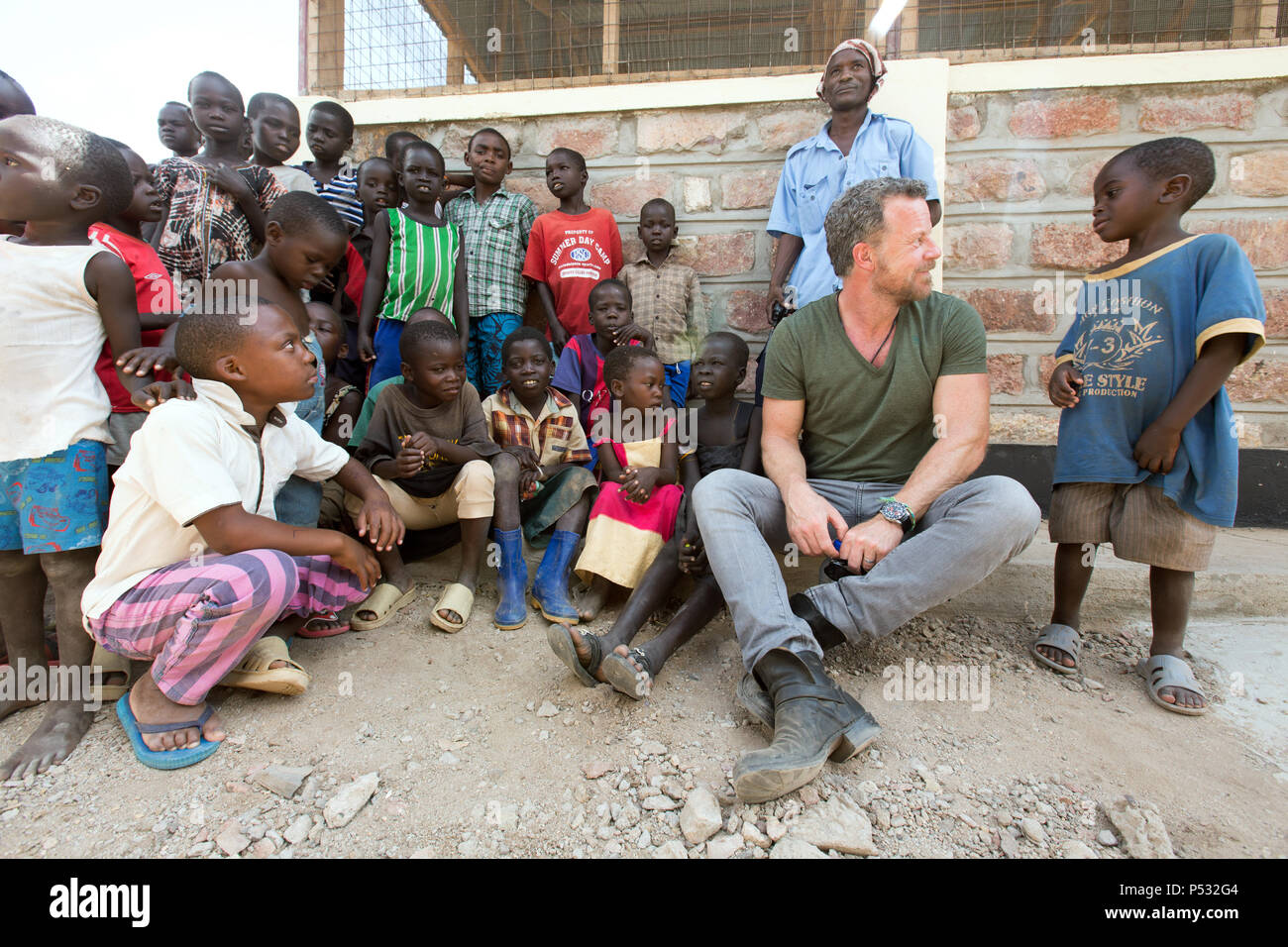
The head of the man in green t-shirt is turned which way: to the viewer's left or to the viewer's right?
to the viewer's right

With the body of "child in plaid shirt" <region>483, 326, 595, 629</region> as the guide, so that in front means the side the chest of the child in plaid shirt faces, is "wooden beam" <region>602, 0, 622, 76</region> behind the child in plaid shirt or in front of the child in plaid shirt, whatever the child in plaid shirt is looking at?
behind

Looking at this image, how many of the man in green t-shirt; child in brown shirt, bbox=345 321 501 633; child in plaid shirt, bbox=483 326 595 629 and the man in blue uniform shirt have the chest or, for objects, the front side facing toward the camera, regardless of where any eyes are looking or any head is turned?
4

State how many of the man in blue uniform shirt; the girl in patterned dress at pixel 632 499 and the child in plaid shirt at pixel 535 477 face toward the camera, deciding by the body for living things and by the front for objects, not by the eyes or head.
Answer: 3

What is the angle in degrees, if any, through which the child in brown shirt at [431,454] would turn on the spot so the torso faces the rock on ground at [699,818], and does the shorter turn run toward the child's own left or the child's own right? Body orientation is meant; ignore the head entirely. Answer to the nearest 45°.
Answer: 0° — they already face it

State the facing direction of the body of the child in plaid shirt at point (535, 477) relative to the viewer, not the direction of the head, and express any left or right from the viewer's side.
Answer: facing the viewer

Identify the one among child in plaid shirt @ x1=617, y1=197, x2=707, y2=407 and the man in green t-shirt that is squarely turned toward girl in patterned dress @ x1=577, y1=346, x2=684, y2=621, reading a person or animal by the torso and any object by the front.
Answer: the child in plaid shirt

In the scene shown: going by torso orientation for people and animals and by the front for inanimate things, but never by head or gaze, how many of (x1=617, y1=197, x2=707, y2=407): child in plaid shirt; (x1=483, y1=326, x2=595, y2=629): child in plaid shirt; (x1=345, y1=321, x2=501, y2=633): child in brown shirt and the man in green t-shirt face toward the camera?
4

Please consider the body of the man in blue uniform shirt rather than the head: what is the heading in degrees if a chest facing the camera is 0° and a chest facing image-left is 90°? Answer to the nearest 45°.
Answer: approximately 0°

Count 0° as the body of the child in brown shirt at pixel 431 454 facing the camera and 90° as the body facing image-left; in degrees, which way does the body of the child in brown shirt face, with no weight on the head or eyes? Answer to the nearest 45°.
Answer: approximately 0°

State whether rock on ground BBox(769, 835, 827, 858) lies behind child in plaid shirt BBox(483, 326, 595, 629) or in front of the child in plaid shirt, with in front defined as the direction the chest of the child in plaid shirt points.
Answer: in front

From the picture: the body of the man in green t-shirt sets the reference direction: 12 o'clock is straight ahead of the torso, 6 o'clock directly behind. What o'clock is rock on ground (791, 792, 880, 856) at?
The rock on ground is roughly at 12 o'clock from the man in green t-shirt.

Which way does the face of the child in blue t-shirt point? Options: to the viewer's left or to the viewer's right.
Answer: to the viewer's left

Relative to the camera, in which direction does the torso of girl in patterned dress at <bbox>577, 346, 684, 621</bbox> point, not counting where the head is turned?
toward the camera

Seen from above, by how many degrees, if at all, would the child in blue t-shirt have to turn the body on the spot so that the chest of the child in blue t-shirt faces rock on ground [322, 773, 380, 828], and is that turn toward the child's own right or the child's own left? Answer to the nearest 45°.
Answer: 0° — they already face it
